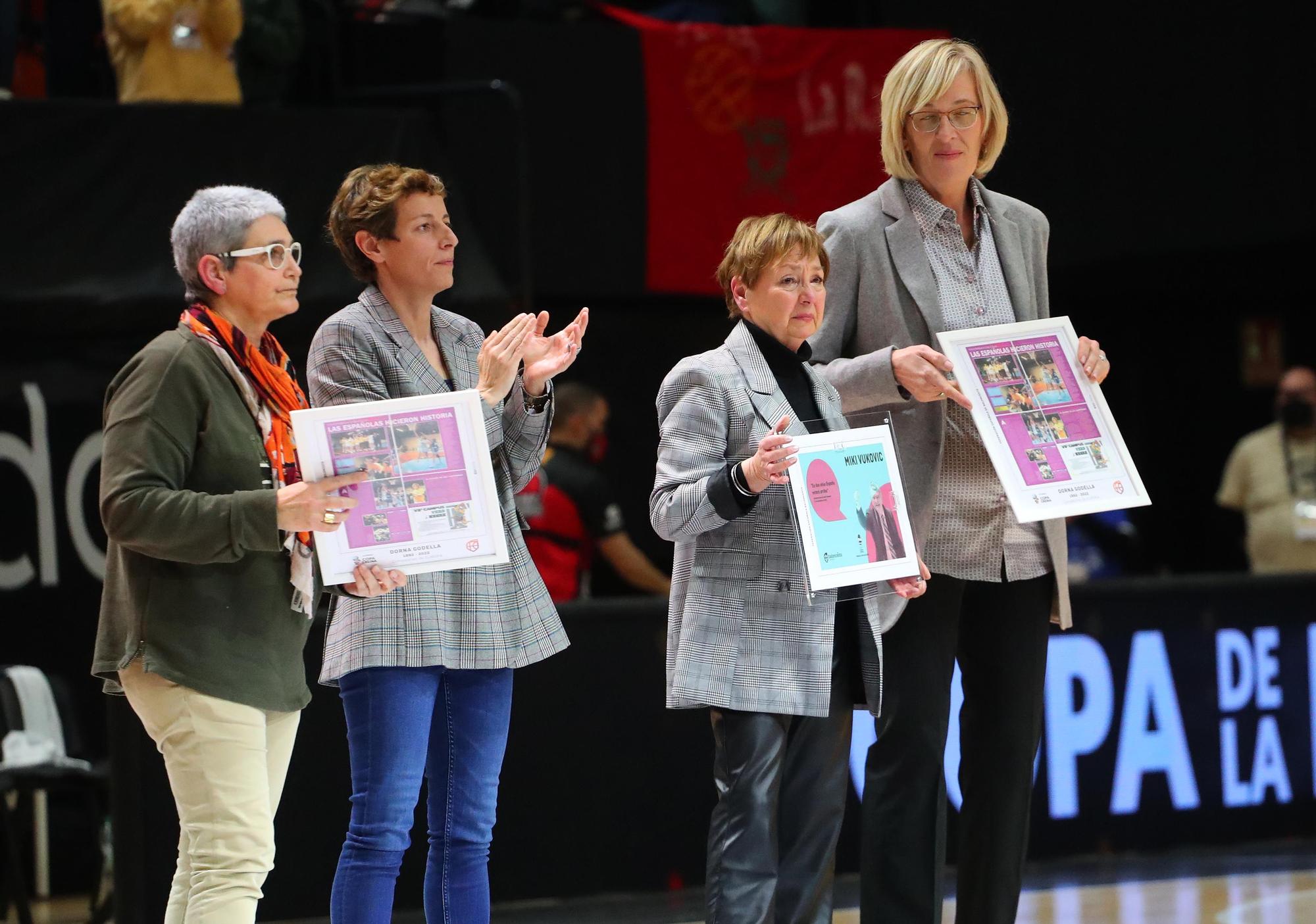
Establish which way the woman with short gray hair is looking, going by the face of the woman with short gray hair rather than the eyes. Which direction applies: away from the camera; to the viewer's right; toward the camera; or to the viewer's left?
to the viewer's right

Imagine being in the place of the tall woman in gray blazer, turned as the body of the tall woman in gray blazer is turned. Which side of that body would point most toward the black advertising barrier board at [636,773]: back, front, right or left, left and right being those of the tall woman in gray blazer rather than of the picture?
back

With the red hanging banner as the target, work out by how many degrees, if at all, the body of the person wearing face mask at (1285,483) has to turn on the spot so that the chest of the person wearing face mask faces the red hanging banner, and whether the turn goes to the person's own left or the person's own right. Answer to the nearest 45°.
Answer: approximately 90° to the person's own right

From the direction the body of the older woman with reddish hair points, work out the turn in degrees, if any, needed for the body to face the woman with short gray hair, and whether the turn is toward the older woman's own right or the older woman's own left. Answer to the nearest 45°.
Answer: approximately 135° to the older woman's own right

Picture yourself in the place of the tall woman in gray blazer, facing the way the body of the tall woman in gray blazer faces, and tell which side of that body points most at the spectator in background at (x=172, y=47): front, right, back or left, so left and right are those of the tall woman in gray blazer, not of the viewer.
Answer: back

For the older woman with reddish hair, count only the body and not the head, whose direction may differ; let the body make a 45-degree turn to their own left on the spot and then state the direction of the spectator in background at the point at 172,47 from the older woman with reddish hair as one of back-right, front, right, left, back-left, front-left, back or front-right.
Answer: back-left

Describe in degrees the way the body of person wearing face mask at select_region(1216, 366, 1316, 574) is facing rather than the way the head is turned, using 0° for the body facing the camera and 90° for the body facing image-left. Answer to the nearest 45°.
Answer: approximately 0°

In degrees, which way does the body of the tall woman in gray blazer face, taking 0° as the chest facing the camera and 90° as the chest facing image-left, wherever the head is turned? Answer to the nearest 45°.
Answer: approximately 315°

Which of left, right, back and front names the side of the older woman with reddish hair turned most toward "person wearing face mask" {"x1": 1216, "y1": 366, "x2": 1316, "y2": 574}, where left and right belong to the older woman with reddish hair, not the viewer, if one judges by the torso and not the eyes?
left

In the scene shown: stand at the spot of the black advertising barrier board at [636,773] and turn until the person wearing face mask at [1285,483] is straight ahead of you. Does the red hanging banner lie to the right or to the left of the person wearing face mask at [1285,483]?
left
